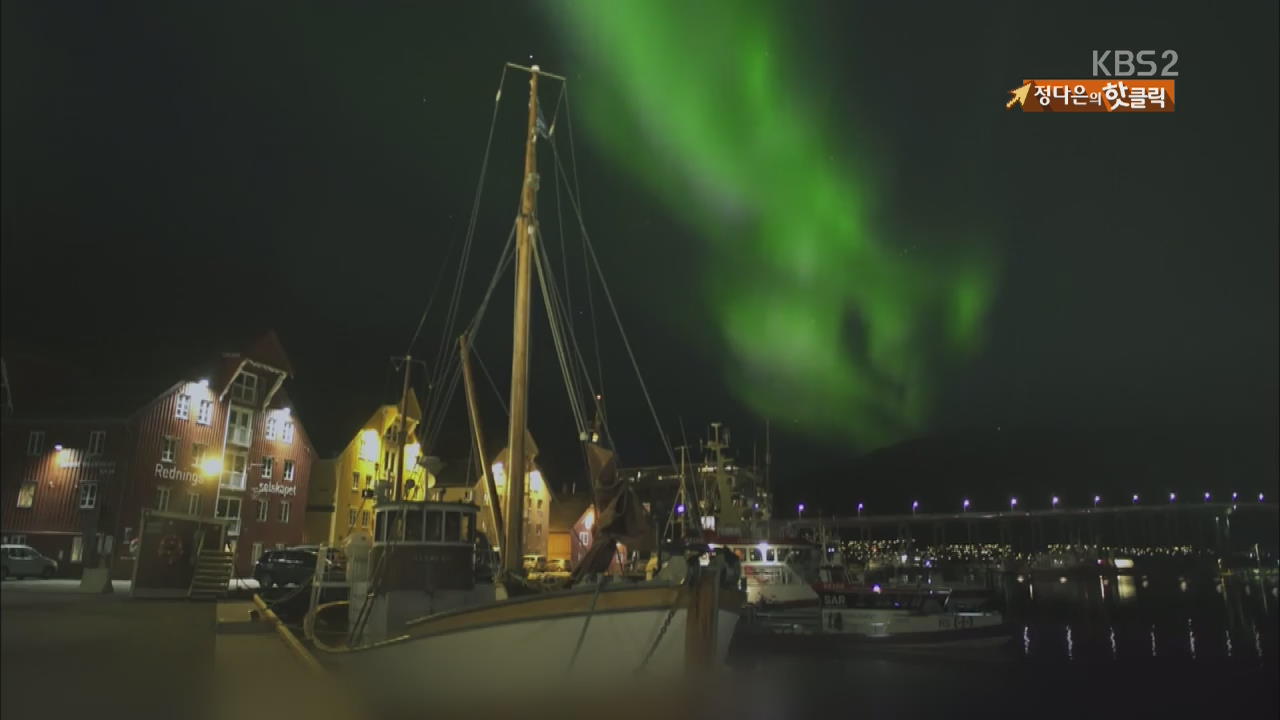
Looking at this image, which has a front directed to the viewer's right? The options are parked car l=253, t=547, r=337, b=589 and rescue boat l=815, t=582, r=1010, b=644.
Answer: the rescue boat

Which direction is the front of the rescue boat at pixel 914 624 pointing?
to the viewer's right

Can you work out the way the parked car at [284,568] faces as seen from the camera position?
facing to the left of the viewer
